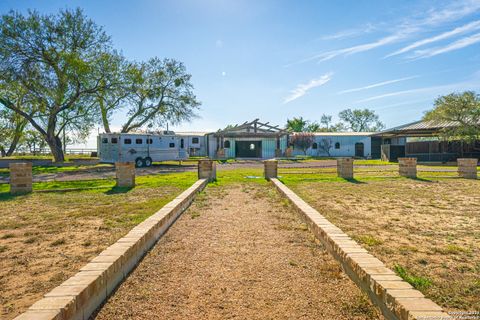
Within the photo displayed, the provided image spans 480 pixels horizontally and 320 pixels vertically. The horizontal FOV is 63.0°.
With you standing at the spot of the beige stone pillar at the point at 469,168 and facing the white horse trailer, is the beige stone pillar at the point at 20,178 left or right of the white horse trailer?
left

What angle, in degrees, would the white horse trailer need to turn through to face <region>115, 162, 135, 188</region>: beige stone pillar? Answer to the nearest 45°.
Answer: approximately 90° to its right

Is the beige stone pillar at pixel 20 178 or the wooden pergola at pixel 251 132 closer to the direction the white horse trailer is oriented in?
the wooden pergola

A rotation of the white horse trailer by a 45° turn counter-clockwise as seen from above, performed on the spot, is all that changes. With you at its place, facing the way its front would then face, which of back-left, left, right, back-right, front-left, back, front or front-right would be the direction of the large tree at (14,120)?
left

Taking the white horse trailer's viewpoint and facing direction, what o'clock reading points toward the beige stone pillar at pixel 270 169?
The beige stone pillar is roughly at 2 o'clock from the white horse trailer.

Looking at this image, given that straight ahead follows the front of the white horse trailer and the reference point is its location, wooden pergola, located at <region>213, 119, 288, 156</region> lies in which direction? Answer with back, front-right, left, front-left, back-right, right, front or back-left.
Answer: front-left

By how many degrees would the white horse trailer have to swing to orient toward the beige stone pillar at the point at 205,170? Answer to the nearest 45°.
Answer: approximately 90° to its right

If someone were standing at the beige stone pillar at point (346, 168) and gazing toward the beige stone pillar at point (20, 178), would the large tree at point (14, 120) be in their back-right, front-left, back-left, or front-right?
front-right

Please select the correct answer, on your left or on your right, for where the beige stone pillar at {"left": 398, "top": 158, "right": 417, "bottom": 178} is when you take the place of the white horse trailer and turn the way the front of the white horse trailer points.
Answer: on your right

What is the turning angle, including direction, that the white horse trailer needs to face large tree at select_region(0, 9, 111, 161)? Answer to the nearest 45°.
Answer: approximately 135° to its left

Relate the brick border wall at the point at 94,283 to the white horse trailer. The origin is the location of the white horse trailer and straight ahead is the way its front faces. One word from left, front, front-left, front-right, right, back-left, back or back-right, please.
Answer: right

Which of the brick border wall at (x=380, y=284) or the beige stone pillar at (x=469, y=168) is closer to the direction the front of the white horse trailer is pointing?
the beige stone pillar

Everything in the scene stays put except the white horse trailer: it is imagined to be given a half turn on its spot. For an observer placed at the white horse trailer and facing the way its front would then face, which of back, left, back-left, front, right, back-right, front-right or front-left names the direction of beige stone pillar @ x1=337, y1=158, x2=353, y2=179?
back-left

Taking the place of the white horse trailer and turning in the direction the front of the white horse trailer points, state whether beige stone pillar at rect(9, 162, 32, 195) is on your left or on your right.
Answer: on your right

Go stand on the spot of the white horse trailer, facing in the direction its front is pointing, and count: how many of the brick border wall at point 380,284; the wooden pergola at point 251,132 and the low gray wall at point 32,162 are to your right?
1

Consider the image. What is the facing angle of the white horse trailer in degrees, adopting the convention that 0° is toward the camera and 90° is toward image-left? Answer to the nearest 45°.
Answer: approximately 270°
